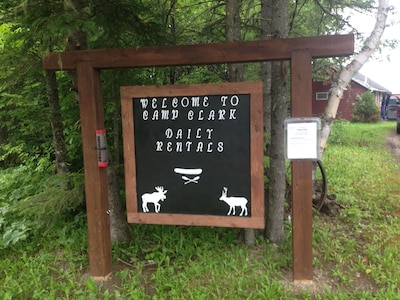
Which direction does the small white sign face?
toward the camera

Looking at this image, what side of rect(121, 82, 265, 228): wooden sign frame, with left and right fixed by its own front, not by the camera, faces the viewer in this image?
front

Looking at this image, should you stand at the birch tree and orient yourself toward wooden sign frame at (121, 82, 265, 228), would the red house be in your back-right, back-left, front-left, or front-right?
back-right

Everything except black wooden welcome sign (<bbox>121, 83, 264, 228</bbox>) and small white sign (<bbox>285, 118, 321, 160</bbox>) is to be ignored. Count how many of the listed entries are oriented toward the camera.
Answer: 2

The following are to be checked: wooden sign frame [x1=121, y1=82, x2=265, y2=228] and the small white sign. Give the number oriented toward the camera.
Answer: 2

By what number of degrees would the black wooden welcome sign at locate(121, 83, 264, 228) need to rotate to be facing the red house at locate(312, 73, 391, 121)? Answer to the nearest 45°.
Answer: approximately 135° to its left

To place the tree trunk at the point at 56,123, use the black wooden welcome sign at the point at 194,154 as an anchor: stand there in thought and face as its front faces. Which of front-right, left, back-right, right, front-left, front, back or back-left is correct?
back-right

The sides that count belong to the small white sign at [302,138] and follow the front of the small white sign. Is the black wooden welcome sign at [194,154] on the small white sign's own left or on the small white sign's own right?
on the small white sign's own right

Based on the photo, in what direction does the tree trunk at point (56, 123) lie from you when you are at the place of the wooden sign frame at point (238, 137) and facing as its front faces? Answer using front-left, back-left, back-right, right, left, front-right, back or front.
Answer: back-right

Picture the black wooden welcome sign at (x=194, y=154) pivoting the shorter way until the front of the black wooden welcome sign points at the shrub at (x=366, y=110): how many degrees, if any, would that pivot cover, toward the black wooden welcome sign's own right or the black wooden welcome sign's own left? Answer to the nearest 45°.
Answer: approximately 135° to the black wooden welcome sign's own left

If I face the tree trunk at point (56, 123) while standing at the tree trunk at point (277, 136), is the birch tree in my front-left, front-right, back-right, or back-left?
back-right

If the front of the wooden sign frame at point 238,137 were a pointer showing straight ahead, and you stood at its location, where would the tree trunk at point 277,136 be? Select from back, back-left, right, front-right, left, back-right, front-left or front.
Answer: back-left
